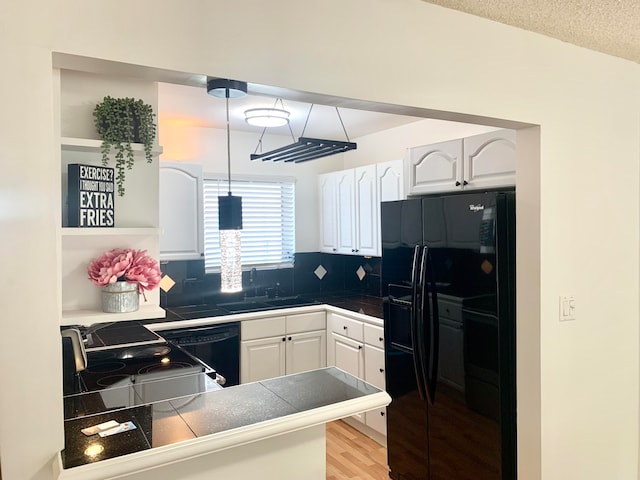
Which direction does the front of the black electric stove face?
to the viewer's right

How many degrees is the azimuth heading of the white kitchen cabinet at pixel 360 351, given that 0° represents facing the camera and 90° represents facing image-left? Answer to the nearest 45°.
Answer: approximately 45°

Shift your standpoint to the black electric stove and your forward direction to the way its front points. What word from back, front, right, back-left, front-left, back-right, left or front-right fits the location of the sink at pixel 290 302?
front-left

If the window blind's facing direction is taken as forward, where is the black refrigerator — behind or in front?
in front

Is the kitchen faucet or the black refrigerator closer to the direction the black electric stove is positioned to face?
the black refrigerator

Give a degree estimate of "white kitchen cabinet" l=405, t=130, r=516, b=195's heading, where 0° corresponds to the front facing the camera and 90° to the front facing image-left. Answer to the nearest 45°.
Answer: approximately 45°
